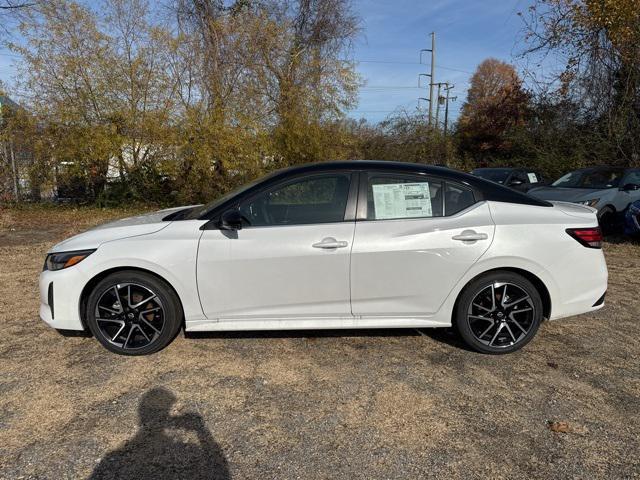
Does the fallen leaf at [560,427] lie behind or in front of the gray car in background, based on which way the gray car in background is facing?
in front

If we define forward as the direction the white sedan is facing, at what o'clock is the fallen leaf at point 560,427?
The fallen leaf is roughly at 7 o'clock from the white sedan.

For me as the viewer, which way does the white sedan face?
facing to the left of the viewer

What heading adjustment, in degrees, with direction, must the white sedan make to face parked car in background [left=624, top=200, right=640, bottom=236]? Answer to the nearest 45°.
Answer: approximately 135° to its right

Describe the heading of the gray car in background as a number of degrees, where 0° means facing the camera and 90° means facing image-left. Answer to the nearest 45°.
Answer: approximately 45°

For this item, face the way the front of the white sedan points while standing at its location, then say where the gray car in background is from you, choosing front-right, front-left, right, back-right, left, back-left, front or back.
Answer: back-right

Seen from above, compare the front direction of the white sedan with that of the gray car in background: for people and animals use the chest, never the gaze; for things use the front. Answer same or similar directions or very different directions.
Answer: same or similar directions

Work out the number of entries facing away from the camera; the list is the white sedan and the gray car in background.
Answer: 0
